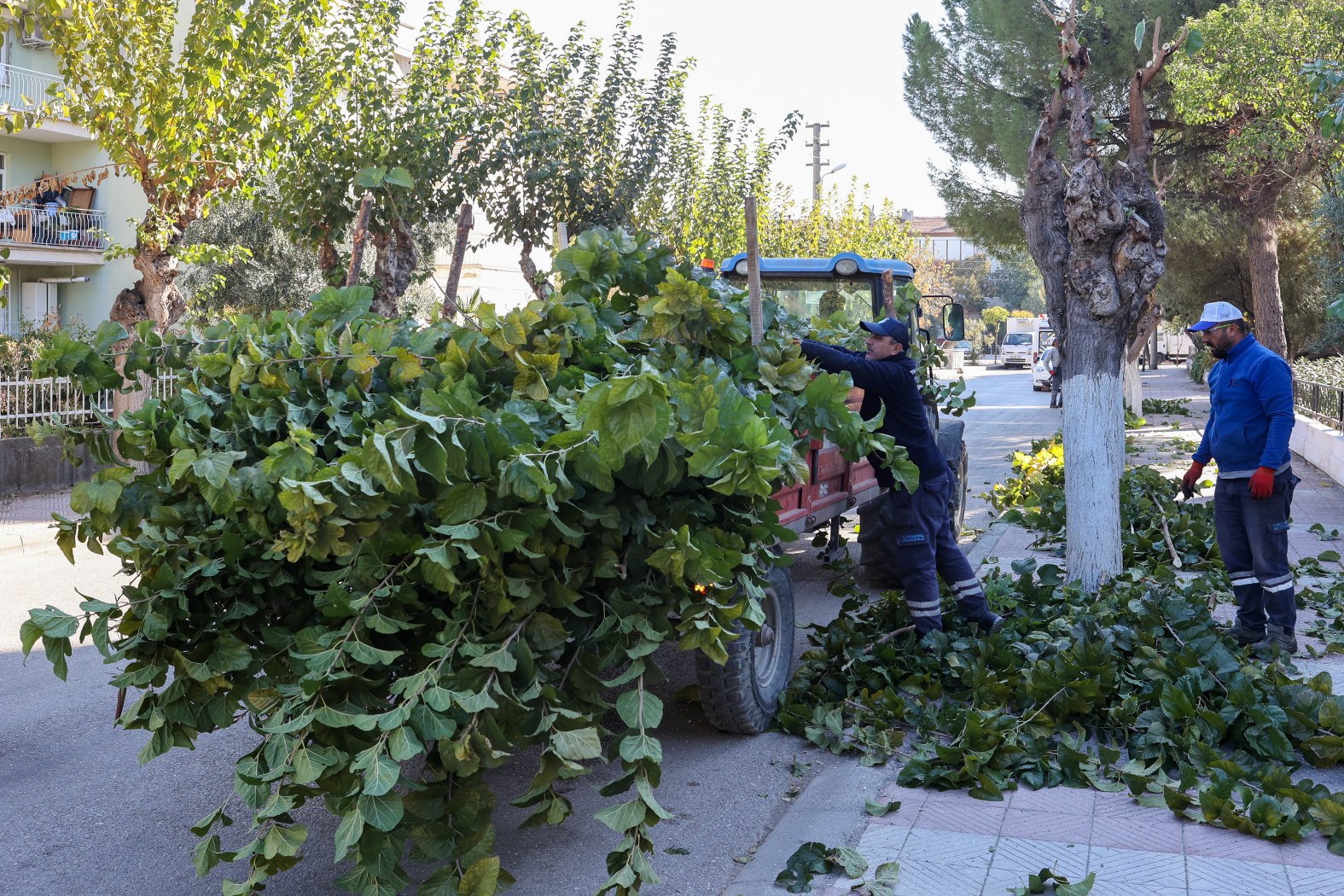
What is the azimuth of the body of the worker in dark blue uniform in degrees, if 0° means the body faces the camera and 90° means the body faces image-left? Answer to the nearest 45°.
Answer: approximately 90°

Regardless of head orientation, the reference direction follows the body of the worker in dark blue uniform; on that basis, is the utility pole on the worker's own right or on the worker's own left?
on the worker's own right

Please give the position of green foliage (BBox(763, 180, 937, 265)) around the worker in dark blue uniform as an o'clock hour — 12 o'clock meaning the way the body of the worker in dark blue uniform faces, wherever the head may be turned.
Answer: The green foliage is roughly at 3 o'clock from the worker in dark blue uniform.

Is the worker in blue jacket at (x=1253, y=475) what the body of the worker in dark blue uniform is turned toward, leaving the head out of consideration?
no

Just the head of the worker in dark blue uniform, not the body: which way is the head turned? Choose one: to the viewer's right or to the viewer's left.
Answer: to the viewer's left

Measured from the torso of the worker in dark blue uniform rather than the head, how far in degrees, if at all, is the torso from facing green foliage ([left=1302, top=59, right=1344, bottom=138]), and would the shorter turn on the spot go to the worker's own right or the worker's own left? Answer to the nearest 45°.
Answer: approximately 180°

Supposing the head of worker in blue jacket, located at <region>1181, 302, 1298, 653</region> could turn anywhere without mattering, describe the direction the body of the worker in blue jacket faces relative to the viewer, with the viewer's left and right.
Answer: facing the viewer and to the left of the viewer

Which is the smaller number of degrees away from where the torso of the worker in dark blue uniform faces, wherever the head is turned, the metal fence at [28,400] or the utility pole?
the metal fence

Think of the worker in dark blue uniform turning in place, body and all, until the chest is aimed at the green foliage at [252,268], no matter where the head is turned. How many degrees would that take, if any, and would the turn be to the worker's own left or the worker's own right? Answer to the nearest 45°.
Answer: approximately 45° to the worker's own right

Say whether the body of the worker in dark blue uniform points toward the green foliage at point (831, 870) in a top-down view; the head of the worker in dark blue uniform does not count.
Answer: no

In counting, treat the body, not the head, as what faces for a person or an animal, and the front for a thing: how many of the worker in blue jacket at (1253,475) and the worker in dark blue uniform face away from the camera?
0

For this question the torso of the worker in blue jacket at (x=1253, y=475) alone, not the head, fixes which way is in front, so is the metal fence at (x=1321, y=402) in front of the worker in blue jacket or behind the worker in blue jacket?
behind

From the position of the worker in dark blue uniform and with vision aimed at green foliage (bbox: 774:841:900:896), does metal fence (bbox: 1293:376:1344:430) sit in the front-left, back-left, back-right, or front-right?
back-left
